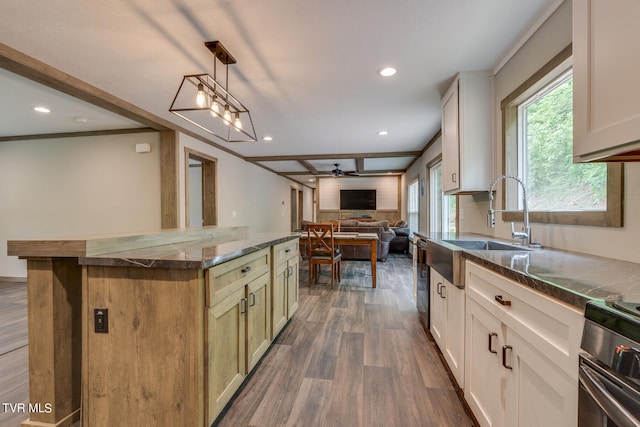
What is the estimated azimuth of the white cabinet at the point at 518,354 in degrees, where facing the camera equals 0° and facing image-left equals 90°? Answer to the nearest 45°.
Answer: approximately 45°

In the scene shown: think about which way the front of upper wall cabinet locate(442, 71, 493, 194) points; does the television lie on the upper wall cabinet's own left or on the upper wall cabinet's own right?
on the upper wall cabinet's own right

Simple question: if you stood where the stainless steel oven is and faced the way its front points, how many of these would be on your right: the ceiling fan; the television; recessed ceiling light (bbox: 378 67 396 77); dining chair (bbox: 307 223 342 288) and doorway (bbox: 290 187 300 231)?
5

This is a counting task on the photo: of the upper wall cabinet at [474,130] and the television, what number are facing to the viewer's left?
1

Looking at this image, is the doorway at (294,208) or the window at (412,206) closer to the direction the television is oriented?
the window

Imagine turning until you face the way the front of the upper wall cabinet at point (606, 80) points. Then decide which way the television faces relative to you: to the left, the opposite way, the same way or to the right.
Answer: to the left

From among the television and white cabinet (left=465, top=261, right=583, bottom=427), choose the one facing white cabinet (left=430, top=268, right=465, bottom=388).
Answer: the television

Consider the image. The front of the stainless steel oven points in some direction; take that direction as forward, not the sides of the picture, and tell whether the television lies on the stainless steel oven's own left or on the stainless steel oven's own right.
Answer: on the stainless steel oven's own right

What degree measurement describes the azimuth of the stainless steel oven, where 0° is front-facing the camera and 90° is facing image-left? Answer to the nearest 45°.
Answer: approximately 45°

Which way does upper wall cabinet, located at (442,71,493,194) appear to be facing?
to the viewer's left
